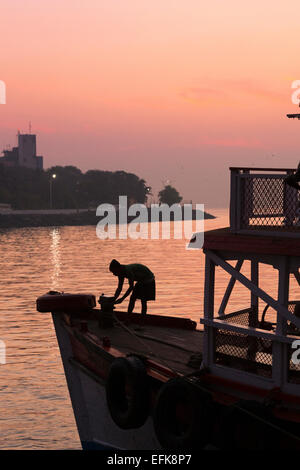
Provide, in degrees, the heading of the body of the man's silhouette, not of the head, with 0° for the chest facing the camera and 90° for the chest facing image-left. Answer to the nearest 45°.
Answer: approximately 90°
